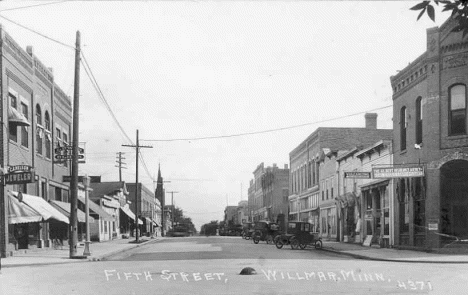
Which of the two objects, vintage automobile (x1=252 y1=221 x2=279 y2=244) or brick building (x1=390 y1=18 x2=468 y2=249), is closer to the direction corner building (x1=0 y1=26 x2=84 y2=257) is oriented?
the brick building

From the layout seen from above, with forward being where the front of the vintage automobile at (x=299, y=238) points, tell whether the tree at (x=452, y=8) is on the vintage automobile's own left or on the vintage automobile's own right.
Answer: on the vintage automobile's own right

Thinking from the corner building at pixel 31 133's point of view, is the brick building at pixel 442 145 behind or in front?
in front

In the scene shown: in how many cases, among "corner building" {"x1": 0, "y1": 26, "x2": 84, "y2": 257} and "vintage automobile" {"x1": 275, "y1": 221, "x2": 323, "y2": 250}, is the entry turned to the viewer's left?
0

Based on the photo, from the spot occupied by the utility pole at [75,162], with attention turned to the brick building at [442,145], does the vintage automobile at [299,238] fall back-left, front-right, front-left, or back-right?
front-left

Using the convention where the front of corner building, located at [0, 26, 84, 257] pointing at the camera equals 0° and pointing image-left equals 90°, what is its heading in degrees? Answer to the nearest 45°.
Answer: approximately 315°

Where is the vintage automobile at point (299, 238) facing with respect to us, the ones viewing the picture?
facing away from the viewer and to the right of the viewer
